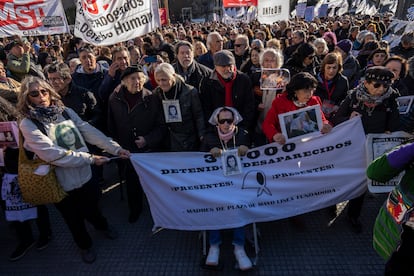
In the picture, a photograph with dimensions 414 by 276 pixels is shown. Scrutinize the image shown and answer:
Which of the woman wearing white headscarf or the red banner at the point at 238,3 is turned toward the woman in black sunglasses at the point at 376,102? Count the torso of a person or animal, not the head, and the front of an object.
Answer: the red banner

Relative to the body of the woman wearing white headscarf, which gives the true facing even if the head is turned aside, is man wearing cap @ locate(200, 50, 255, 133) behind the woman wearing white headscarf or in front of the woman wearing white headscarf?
behind

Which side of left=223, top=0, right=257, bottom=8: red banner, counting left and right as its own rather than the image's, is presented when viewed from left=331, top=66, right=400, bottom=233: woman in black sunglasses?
front

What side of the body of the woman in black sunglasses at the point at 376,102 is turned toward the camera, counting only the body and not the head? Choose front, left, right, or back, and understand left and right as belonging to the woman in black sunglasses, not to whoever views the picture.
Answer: front

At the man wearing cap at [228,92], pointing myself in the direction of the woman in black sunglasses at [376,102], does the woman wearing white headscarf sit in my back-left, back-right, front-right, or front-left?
front-right

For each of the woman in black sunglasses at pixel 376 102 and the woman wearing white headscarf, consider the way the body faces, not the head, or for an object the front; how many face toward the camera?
2

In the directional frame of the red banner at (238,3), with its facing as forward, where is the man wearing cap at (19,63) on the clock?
The man wearing cap is roughly at 1 o'clock from the red banner.

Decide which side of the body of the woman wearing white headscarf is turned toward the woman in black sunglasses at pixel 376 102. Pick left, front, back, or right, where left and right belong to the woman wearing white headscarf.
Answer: left

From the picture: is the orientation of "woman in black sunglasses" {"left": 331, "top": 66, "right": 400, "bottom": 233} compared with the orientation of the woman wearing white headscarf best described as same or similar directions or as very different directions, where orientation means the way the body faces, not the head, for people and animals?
same or similar directions

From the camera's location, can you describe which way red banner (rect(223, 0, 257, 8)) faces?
facing the viewer

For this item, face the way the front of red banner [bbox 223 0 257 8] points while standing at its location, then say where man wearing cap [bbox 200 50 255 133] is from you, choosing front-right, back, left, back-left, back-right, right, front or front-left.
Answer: front
